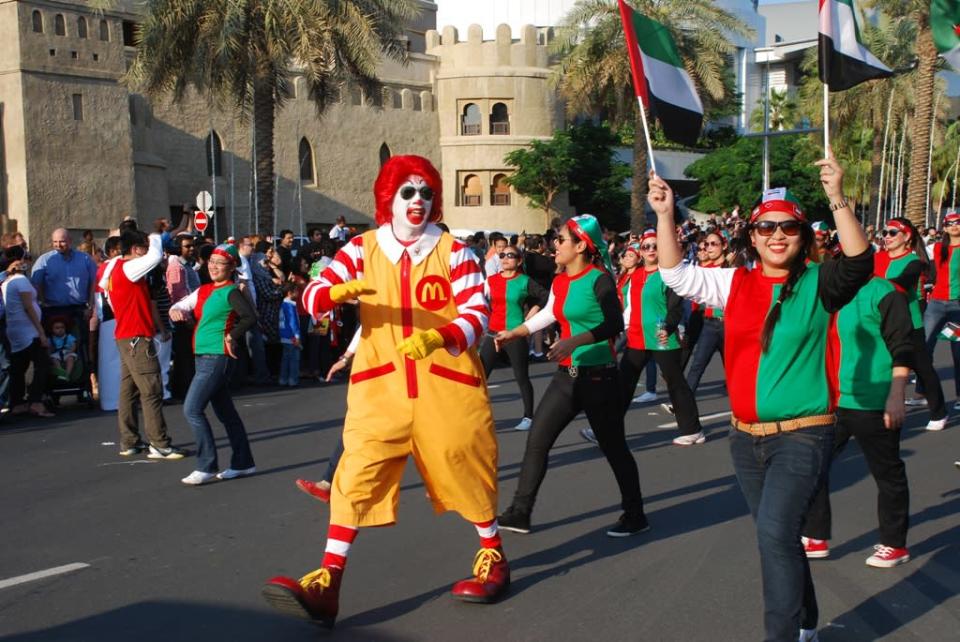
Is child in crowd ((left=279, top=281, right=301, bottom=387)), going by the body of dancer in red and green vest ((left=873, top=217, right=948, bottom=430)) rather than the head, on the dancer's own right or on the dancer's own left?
on the dancer's own right

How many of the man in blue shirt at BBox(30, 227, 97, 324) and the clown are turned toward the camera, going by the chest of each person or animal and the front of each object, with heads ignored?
2

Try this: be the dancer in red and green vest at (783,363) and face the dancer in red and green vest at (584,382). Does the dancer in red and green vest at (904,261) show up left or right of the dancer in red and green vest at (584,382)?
right

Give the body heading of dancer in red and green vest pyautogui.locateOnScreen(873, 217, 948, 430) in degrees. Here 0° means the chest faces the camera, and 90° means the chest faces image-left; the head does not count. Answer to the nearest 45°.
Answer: approximately 45°

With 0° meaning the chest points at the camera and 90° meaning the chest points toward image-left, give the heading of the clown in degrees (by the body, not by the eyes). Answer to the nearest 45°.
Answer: approximately 0°

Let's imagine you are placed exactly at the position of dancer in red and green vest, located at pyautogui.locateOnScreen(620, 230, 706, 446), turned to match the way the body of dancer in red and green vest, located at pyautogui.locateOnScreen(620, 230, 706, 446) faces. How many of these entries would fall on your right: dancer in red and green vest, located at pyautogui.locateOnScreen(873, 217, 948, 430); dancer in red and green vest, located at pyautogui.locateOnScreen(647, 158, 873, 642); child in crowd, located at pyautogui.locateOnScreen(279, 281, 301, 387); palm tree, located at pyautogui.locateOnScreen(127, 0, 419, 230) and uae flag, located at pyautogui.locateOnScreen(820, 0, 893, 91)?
2

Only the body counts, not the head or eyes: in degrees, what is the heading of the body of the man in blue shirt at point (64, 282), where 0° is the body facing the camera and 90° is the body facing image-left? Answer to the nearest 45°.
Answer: approximately 0°

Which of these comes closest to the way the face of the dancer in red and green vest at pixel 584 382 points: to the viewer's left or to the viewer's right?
to the viewer's left

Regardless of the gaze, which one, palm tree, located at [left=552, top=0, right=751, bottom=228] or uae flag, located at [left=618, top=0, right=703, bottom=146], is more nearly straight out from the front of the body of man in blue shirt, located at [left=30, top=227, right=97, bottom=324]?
the uae flag
